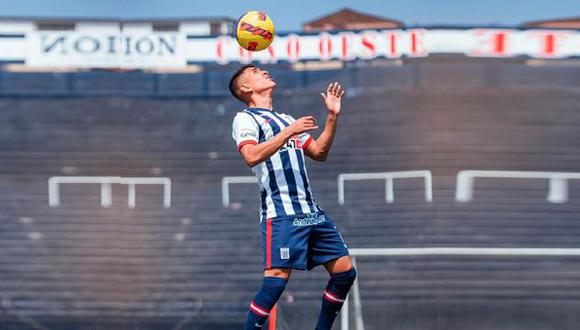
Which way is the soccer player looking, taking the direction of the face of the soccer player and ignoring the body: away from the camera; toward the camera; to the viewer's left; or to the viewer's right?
to the viewer's right

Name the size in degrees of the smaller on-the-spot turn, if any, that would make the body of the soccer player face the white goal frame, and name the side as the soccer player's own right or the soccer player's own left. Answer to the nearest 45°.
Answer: approximately 90° to the soccer player's own left

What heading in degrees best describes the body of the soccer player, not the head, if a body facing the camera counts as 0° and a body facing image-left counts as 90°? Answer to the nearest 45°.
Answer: approximately 315°
